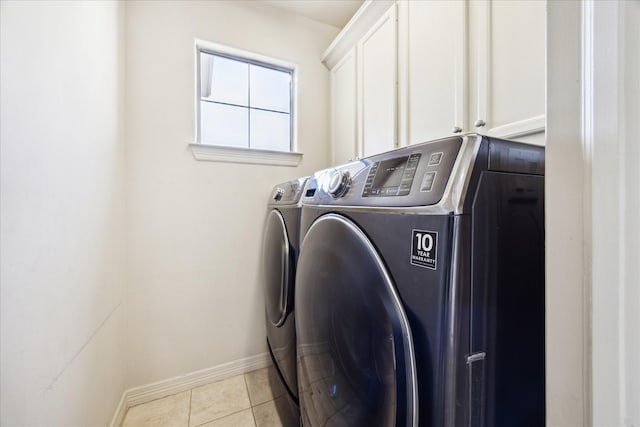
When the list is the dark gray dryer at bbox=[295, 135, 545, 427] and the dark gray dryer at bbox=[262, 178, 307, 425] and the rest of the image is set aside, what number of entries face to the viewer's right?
0

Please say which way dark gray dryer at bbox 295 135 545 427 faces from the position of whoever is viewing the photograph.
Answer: facing the viewer and to the left of the viewer

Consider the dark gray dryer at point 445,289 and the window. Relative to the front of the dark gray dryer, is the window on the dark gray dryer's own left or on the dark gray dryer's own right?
on the dark gray dryer's own right

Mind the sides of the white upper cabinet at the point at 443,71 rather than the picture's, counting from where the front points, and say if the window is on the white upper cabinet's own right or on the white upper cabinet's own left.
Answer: on the white upper cabinet's own right

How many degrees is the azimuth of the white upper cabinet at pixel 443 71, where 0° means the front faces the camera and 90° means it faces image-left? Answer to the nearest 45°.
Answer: approximately 45°

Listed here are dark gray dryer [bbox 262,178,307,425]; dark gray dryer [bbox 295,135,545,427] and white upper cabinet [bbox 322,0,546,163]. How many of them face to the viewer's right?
0

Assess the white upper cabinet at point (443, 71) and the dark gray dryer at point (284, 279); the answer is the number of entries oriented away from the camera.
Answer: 0

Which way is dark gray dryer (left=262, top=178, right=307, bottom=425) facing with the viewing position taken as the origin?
facing to the left of the viewer

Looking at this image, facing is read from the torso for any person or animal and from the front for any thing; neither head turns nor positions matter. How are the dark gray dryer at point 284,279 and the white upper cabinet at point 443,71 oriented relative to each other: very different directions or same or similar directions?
same or similar directions
